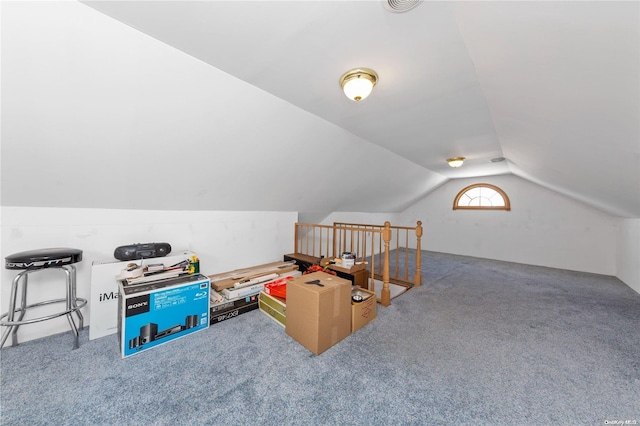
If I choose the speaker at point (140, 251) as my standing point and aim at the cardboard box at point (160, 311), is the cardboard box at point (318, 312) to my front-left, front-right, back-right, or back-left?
front-left

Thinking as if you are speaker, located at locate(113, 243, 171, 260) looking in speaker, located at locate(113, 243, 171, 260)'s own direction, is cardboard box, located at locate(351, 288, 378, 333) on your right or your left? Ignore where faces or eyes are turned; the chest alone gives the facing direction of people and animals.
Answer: on your left

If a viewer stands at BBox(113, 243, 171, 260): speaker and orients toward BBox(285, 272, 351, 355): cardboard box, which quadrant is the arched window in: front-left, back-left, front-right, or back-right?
front-left

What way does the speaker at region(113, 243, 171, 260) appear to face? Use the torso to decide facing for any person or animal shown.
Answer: toward the camera

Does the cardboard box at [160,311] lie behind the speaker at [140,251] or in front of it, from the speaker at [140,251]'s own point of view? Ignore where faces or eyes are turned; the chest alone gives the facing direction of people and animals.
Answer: in front

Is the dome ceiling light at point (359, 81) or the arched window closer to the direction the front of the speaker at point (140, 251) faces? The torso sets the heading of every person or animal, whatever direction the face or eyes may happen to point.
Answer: the dome ceiling light

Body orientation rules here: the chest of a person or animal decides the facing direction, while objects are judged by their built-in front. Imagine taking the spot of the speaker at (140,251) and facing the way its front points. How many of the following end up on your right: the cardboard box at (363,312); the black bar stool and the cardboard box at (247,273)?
1

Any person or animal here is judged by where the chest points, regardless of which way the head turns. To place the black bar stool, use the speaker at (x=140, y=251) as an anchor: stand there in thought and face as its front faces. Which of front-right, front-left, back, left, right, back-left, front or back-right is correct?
right

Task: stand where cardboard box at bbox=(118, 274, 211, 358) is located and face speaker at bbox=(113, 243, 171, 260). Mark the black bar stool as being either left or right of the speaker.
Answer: left

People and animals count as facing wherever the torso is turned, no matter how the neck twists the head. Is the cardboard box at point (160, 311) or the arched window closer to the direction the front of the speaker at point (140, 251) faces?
the cardboard box

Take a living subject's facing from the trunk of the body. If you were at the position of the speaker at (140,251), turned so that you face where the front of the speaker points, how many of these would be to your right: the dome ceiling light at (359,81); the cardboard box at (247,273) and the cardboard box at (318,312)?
0

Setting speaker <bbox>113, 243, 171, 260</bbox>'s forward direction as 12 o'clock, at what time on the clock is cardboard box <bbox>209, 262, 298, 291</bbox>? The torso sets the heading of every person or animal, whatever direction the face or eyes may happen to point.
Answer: The cardboard box is roughly at 9 o'clock from the speaker.

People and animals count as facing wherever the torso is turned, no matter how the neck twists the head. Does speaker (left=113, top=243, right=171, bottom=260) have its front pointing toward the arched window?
no
